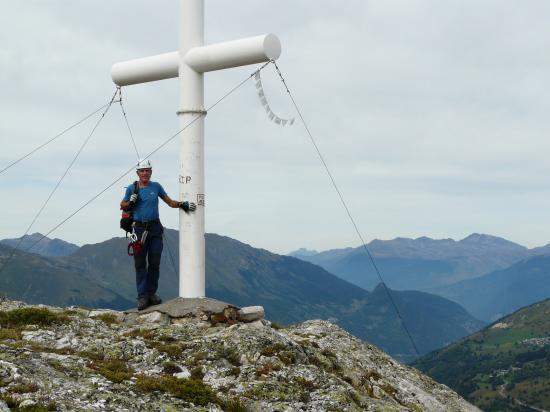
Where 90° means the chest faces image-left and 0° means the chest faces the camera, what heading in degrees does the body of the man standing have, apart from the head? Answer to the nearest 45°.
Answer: approximately 0°
